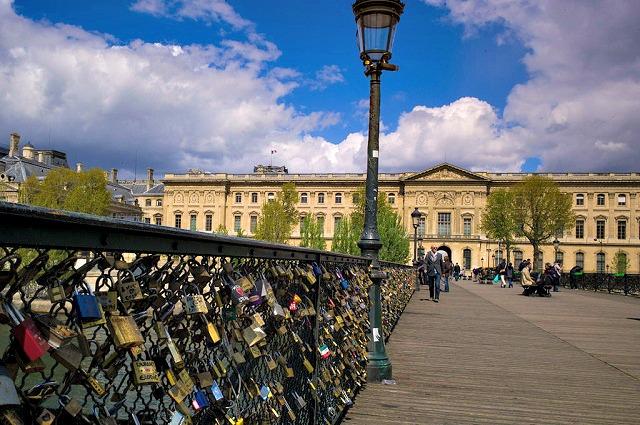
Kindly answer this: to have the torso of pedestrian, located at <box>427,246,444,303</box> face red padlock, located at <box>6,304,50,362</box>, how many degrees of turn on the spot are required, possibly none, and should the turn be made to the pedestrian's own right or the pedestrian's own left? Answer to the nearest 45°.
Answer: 0° — they already face it

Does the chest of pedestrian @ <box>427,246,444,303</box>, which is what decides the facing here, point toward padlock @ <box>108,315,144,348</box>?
yes

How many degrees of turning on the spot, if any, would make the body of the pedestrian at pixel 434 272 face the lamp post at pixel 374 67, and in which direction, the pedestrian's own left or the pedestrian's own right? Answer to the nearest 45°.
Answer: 0° — they already face it

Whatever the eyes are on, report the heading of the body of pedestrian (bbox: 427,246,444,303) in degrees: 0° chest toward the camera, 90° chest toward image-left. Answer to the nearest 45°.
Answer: approximately 0°

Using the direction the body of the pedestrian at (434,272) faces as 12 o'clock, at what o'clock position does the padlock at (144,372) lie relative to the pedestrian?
The padlock is roughly at 12 o'clock from the pedestrian.
